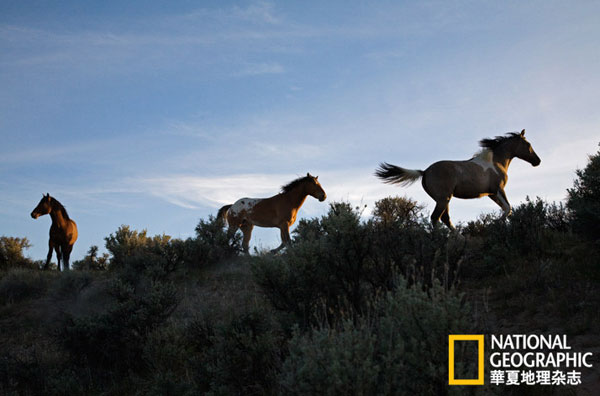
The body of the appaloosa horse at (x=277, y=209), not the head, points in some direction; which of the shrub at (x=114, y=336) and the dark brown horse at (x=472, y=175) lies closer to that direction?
the dark brown horse

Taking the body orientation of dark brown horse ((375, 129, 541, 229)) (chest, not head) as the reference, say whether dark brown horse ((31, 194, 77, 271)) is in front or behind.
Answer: behind

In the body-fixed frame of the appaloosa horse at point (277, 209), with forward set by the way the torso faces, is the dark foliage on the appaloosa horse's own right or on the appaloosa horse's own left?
on the appaloosa horse's own right

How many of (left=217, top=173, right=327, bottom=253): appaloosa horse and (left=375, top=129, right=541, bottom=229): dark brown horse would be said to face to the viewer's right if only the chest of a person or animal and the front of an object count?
2

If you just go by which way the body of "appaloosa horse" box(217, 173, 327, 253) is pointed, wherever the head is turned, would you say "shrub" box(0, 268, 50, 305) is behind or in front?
behind

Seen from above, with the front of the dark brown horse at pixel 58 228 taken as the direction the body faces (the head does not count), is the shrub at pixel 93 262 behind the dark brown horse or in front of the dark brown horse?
behind

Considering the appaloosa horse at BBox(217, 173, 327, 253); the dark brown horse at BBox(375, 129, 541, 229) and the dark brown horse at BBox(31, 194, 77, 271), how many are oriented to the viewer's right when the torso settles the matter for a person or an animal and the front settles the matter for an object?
2

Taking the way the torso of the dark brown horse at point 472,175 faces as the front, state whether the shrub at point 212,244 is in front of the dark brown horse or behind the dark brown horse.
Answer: behind

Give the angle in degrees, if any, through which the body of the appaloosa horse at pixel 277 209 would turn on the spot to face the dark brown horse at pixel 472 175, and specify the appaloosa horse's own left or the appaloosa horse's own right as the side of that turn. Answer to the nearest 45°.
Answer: approximately 45° to the appaloosa horse's own right

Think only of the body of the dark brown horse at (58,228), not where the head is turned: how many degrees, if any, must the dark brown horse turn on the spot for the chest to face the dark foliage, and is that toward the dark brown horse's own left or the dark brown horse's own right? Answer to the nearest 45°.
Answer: approximately 90° to the dark brown horse's own left

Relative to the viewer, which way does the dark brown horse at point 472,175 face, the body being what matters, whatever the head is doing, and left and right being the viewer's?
facing to the right of the viewer

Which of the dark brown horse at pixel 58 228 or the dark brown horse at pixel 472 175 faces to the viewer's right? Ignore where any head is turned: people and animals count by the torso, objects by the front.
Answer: the dark brown horse at pixel 472 175

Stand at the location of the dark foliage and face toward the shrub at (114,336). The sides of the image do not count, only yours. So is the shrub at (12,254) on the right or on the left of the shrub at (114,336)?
right

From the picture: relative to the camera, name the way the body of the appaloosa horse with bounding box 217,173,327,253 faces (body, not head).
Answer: to the viewer's right

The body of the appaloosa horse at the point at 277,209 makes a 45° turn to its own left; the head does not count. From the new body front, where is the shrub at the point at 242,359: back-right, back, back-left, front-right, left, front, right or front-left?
back-right

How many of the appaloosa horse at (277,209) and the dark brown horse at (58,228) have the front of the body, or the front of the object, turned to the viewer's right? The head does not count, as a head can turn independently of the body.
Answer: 1

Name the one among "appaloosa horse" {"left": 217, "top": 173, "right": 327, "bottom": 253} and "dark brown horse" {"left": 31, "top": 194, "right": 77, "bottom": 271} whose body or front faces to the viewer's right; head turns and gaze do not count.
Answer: the appaloosa horse
